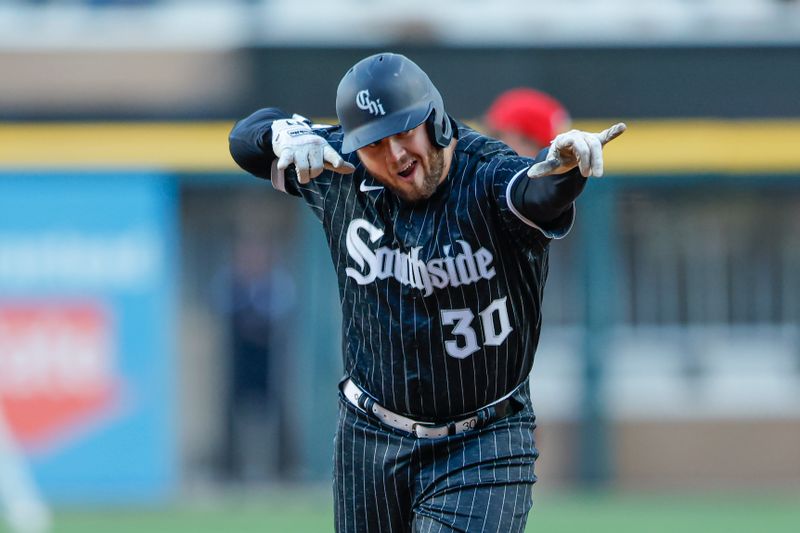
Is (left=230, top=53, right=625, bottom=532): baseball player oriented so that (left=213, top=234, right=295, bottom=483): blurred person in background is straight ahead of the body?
no

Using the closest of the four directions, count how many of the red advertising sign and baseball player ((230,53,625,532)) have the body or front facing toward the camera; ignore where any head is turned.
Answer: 2

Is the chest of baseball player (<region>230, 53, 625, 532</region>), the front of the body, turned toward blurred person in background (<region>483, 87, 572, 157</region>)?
no

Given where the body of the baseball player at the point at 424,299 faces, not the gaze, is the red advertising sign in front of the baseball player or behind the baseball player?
behind

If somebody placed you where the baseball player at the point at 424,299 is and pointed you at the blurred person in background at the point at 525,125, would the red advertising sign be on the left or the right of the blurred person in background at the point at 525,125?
left

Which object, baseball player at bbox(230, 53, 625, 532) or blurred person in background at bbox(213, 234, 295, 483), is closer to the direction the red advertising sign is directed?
the baseball player

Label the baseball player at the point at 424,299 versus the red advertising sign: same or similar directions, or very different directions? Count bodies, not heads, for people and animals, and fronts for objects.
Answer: same or similar directions

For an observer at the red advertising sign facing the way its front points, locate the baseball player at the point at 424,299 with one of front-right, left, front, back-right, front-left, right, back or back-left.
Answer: front

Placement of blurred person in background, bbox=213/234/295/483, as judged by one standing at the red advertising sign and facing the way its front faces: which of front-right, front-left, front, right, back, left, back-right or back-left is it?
left

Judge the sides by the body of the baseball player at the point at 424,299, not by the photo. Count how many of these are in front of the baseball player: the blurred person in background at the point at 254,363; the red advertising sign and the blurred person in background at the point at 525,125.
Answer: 0

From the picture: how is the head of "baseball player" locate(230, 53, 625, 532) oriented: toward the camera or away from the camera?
toward the camera

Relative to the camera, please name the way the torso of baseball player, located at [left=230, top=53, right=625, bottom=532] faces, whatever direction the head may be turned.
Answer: toward the camera

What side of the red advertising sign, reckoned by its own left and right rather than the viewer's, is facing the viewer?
front
